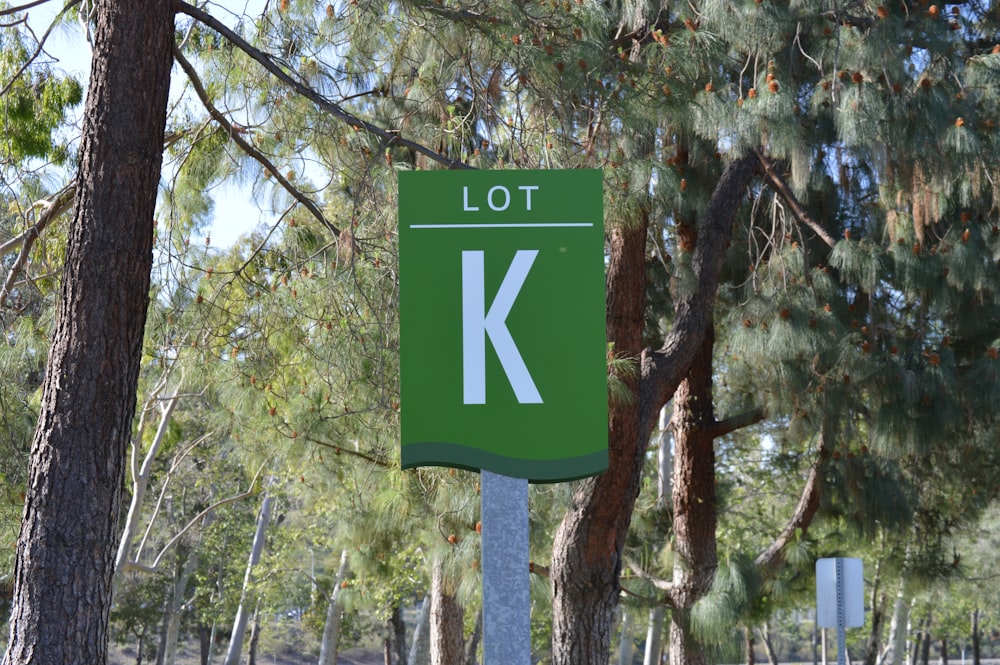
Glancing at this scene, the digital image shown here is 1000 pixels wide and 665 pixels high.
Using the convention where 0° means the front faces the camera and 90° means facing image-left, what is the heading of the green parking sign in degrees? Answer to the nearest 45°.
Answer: approximately 0°

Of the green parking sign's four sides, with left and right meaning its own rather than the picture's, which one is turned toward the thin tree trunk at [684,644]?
back

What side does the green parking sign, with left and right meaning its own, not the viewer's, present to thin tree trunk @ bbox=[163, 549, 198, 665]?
back

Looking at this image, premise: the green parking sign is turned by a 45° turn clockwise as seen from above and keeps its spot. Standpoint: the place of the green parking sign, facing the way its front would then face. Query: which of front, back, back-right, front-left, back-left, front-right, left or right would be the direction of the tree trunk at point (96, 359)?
right

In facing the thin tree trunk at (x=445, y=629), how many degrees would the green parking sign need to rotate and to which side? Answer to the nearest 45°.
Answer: approximately 180°

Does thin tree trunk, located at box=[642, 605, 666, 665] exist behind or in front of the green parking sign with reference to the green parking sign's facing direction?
behind

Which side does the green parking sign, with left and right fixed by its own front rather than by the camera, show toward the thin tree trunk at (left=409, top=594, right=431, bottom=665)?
back

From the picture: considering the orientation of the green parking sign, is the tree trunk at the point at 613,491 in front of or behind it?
behind
